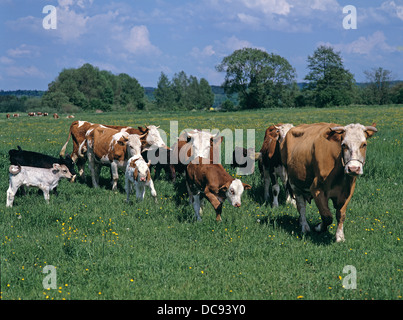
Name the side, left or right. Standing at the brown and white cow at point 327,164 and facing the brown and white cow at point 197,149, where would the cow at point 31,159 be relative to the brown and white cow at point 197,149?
left

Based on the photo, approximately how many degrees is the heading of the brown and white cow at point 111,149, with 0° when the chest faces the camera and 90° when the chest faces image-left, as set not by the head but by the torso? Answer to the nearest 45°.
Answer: approximately 315°

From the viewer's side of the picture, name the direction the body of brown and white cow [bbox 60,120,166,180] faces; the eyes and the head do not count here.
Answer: to the viewer's right

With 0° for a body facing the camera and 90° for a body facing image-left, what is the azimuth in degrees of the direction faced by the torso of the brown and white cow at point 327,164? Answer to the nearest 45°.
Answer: approximately 315°

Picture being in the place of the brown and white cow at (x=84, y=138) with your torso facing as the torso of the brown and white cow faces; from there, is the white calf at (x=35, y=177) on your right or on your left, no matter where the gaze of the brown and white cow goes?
on your right

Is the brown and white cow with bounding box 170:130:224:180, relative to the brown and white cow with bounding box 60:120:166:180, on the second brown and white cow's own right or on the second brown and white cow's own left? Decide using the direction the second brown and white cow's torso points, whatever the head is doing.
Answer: on the second brown and white cow's own right

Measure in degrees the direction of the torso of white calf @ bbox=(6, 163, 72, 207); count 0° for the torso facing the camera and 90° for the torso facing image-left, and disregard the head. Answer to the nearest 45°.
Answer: approximately 270°
